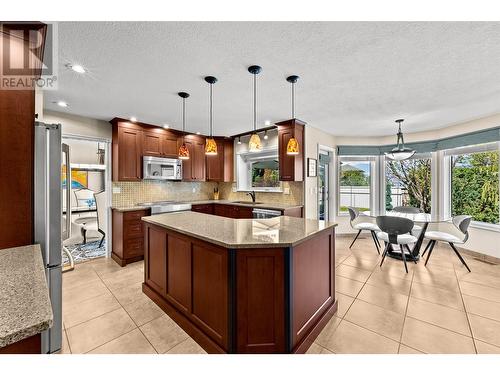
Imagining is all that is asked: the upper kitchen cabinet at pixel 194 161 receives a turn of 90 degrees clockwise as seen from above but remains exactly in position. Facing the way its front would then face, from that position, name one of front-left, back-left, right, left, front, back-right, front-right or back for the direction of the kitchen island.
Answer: front-left

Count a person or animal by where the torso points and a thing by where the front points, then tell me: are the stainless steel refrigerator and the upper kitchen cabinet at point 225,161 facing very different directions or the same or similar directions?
very different directions

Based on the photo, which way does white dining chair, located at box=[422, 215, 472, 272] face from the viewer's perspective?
to the viewer's left

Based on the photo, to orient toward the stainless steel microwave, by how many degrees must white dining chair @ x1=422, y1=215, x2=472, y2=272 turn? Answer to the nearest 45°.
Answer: approximately 45° to its left

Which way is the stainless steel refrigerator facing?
to the viewer's right

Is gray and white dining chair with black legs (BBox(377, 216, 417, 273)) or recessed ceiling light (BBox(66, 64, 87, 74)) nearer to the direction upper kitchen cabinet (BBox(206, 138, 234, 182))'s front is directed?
the recessed ceiling light

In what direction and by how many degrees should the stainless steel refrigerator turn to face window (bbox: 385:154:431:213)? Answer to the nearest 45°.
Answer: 0° — it already faces it

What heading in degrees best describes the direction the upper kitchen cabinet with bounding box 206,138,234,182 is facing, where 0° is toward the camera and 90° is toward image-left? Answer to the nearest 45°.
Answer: approximately 45°

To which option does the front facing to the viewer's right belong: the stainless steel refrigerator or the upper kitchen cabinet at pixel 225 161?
the stainless steel refrigerator

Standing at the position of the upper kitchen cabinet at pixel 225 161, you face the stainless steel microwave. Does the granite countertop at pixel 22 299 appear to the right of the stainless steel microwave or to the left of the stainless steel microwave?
left

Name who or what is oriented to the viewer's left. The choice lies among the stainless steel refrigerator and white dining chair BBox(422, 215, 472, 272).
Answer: the white dining chair

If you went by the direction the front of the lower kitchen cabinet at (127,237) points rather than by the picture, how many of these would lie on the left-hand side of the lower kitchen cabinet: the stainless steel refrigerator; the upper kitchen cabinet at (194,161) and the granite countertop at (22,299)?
1
